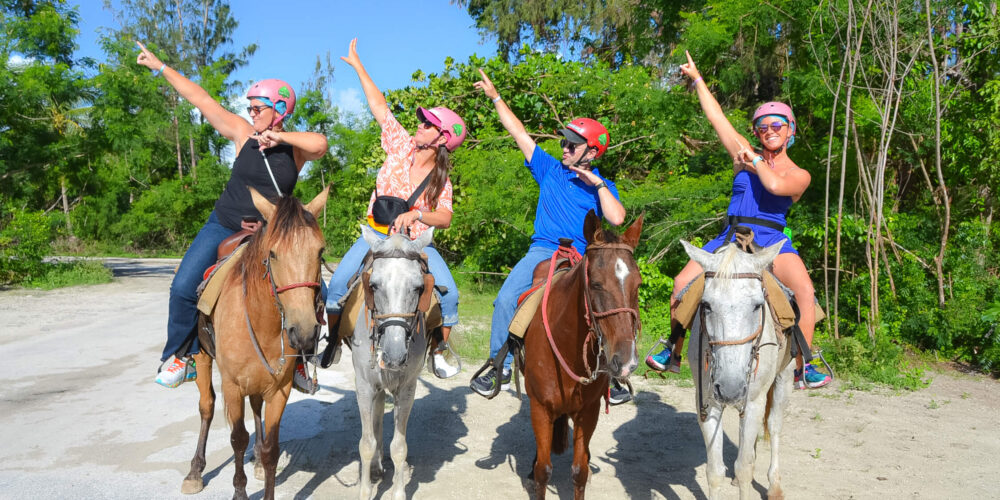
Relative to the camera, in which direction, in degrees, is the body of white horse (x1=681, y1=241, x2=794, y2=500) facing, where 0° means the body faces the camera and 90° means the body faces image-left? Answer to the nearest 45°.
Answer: approximately 0°

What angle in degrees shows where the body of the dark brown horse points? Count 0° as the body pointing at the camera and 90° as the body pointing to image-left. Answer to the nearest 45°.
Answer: approximately 0°

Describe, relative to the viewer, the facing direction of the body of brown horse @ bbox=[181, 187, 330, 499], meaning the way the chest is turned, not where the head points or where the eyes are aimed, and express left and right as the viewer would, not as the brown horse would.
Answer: facing the viewer and to the right of the viewer

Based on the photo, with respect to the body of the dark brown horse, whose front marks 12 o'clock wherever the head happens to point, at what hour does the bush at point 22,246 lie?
The bush is roughly at 4 o'clock from the dark brown horse.

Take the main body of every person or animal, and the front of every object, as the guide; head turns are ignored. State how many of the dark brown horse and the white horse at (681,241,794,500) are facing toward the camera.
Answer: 2

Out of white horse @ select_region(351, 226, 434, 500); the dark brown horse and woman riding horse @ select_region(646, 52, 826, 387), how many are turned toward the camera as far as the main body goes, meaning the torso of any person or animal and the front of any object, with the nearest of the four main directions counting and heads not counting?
3

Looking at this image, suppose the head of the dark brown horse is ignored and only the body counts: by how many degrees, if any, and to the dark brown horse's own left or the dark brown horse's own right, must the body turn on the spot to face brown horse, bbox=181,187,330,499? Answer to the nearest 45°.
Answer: approximately 90° to the dark brown horse's own right

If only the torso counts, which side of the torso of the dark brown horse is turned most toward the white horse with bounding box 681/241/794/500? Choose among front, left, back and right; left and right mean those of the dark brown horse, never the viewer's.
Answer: left

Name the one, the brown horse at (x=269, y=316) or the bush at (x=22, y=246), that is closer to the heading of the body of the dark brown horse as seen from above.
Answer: the brown horse

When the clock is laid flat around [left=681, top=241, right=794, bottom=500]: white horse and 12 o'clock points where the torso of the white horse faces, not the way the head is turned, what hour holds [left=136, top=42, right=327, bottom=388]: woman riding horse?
The woman riding horse is roughly at 3 o'clock from the white horse.

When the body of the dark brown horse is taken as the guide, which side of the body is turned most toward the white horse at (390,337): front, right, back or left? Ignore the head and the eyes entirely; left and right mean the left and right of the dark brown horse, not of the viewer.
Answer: right

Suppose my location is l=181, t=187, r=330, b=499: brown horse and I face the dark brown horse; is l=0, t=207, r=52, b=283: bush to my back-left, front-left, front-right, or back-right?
back-left
